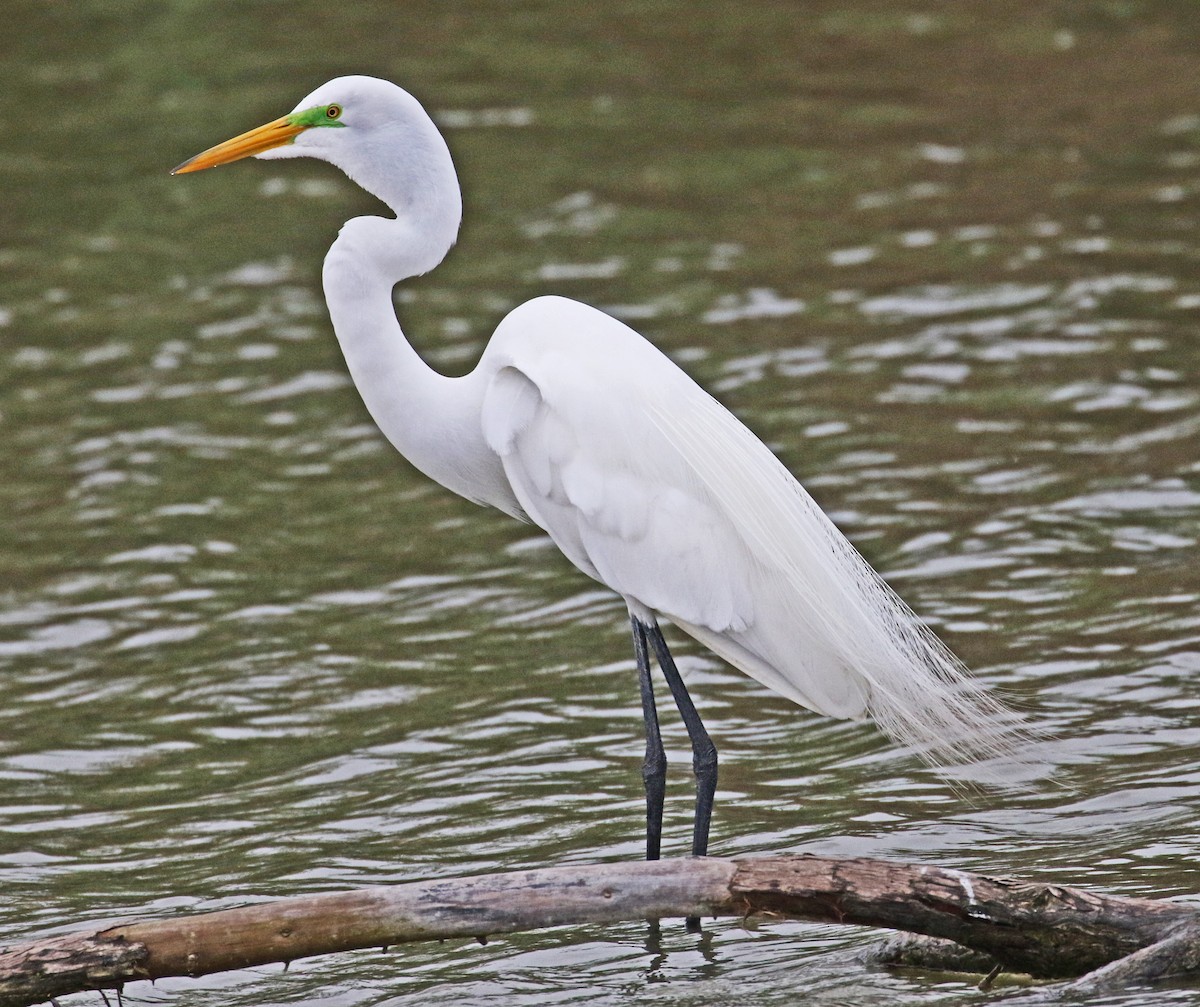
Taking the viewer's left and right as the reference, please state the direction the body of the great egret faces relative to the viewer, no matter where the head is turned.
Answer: facing to the left of the viewer
